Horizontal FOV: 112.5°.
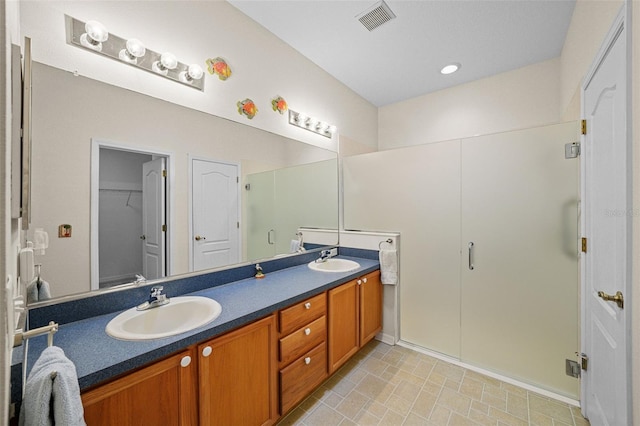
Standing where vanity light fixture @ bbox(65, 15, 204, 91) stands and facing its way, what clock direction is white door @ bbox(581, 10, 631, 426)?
The white door is roughly at 12 o'clock from the vanity light fixture.

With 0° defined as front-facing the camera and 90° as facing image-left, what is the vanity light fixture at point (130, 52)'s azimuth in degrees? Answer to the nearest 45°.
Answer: approximately 315°

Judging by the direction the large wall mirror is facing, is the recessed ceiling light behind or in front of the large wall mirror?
in front

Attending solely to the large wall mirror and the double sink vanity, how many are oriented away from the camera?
0

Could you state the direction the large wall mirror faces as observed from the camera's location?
facing the viewer and to the right of the viewer

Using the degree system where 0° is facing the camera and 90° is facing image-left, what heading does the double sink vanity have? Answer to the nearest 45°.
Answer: approximately 315°
